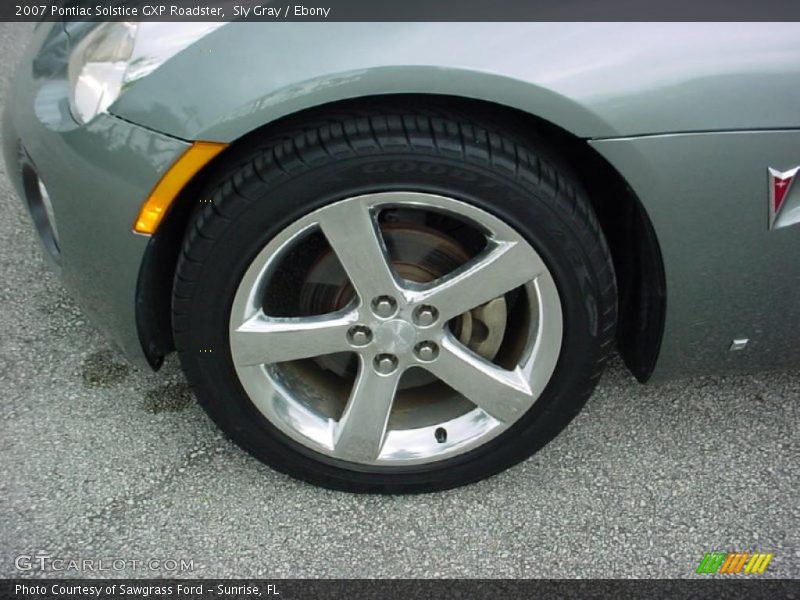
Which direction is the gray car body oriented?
to the viewer's left
